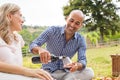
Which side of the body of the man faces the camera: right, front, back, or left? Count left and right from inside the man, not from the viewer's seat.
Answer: front

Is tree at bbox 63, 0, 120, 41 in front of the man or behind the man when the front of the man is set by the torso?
behind

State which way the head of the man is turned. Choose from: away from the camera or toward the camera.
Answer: toward the camera
